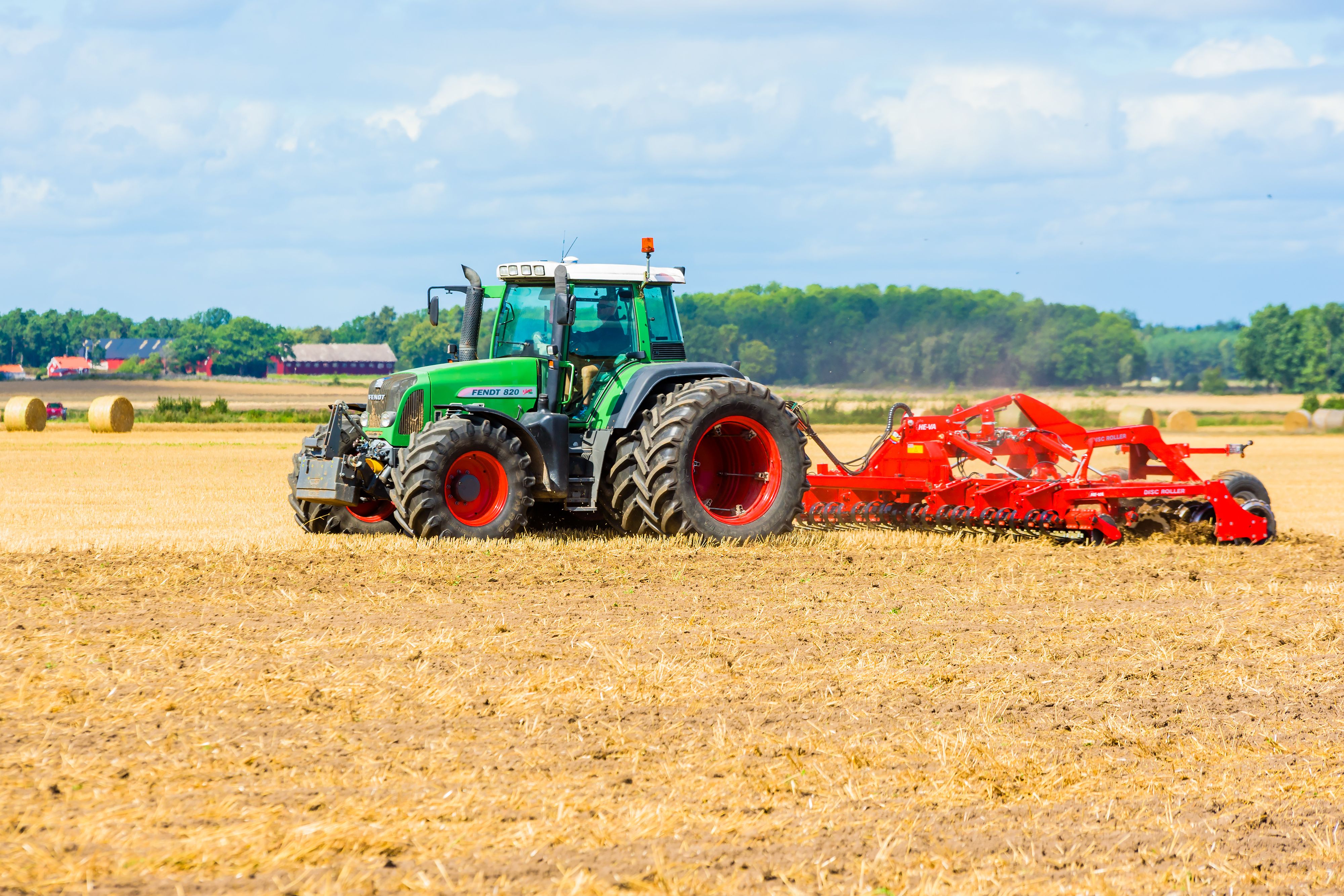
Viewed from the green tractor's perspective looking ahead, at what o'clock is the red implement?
The red implement is roughly at 7 o'clock from the green tractor.

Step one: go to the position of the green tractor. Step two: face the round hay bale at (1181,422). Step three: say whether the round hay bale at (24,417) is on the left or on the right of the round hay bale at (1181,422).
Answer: left

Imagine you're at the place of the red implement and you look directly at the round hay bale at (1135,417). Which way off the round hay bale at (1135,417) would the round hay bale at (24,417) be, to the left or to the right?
left

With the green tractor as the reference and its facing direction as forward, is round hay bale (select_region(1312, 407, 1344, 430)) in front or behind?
behind

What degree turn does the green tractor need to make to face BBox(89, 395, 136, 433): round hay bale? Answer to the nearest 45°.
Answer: approximately 90° to its right

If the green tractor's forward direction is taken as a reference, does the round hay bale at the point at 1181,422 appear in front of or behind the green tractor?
behind

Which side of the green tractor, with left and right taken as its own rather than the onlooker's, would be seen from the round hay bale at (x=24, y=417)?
right

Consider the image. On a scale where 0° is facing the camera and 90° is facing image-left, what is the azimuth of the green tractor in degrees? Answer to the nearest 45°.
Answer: approximately 45°

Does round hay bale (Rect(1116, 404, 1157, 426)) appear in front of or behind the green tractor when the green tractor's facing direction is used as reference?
behind
